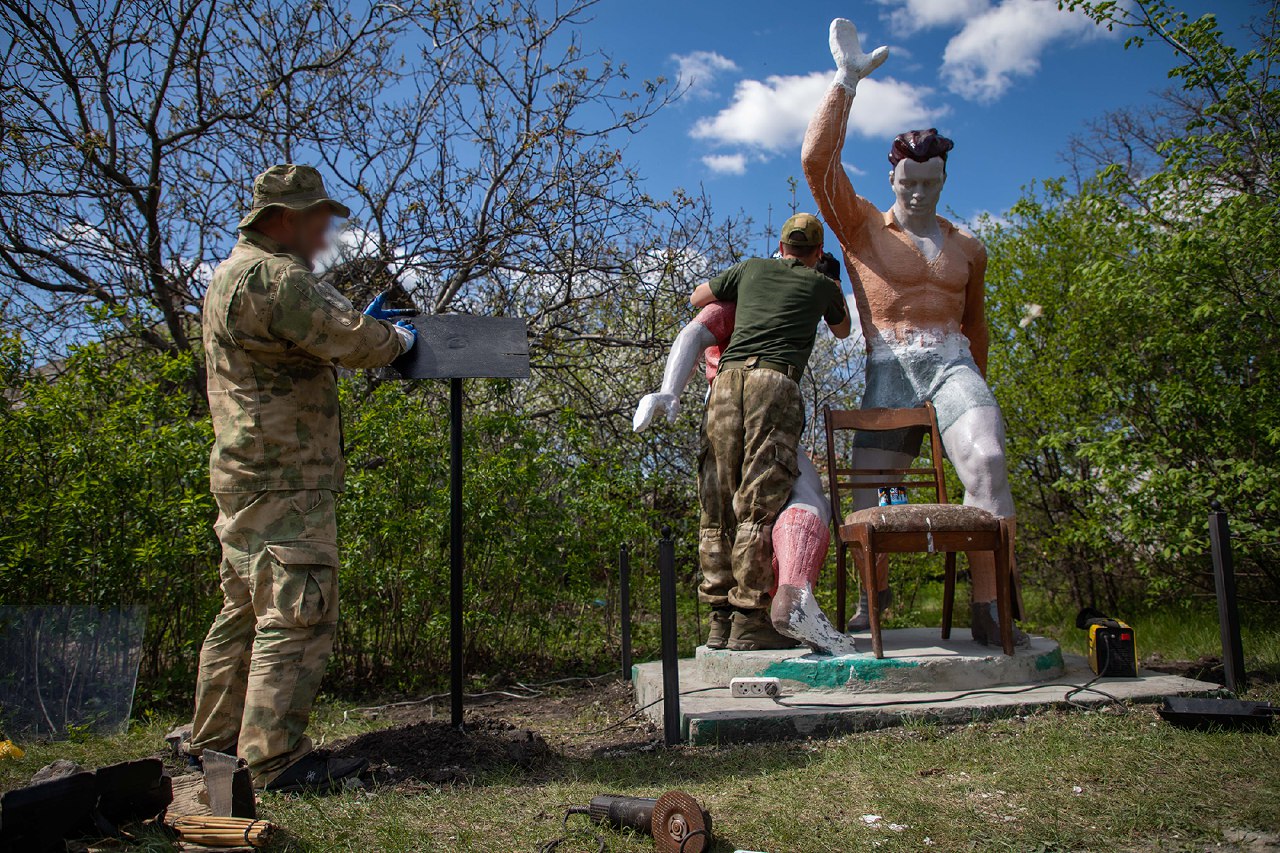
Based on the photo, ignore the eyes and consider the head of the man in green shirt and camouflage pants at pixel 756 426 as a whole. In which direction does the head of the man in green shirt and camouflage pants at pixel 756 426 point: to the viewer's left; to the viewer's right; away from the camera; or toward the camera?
away from the camera

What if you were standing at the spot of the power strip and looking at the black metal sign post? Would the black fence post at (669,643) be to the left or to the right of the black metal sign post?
left

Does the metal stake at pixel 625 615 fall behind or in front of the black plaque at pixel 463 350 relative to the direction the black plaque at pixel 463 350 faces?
behind

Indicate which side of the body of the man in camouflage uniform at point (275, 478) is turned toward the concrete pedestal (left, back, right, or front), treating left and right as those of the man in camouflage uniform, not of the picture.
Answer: front

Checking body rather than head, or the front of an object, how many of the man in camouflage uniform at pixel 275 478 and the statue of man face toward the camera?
1

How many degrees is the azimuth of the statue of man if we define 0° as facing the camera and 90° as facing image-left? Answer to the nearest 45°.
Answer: approximately 0°

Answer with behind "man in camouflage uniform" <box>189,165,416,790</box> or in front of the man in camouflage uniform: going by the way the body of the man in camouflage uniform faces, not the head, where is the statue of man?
in front

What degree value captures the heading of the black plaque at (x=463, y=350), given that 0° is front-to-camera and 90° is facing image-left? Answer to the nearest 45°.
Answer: approximately 0°

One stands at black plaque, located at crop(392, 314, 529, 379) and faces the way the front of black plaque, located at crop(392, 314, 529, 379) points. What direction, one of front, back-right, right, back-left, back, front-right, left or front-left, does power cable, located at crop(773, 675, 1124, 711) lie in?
left

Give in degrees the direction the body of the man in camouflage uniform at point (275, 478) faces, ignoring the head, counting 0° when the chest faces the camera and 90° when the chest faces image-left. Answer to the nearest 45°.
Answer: approximately 270°

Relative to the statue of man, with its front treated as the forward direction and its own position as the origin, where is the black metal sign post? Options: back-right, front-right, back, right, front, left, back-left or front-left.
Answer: front-right

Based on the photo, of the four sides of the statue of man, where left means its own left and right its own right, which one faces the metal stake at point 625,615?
right
